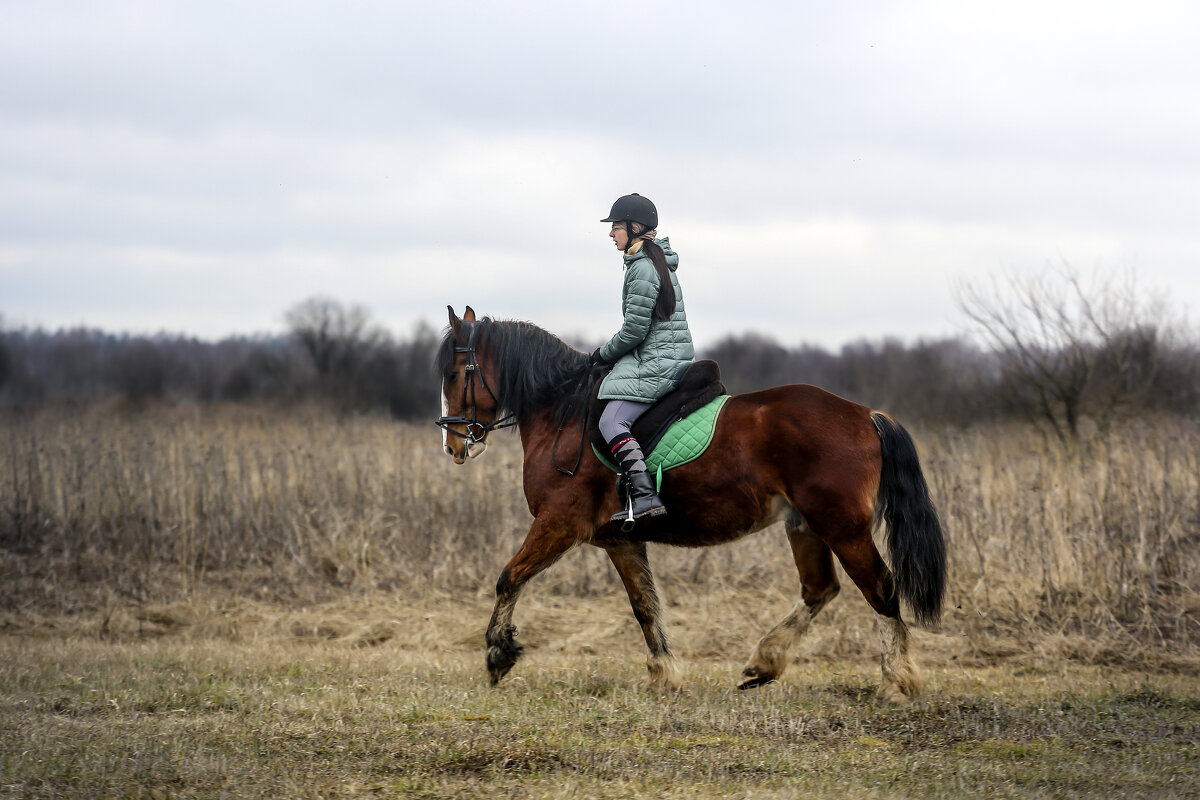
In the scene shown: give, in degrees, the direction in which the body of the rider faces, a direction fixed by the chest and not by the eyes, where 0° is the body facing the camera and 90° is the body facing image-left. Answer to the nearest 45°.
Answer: approximately 90°

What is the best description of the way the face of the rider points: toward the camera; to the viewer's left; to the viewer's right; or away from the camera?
to the viewer's left

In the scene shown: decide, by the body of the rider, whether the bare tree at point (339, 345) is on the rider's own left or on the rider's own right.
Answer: on the rider's own right

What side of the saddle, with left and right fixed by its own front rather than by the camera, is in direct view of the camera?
left

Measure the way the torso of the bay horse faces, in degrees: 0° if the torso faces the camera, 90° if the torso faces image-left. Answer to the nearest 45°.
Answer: approximately 90°

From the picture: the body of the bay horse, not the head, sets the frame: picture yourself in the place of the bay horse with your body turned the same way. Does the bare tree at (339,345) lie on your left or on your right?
on your right
